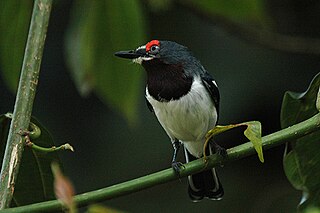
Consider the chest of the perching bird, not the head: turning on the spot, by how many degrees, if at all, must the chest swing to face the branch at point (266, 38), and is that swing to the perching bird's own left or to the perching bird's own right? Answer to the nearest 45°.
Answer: approximately 180°

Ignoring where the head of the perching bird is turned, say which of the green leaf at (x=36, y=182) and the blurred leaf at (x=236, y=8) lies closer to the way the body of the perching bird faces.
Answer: the green leaf

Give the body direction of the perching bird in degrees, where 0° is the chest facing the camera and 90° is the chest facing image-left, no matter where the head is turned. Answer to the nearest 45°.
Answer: approximately 45°

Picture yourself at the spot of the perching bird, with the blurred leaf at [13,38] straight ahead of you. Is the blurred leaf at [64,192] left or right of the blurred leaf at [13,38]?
left

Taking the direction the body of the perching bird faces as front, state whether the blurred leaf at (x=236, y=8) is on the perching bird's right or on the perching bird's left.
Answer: on the perching bird's left

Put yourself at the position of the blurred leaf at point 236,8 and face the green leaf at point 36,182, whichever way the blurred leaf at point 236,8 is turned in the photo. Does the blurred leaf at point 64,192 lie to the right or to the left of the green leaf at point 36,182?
left
